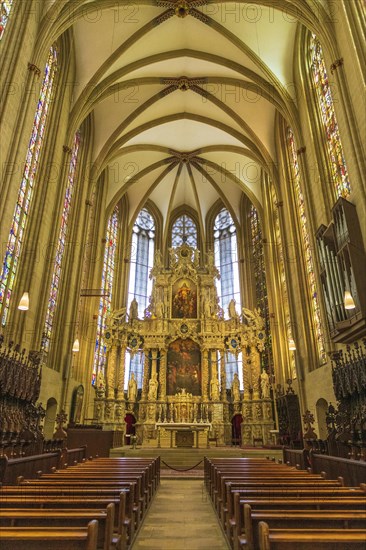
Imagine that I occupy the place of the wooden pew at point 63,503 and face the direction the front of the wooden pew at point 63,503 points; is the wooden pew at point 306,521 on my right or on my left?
on my right

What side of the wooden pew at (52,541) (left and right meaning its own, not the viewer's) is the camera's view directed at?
back

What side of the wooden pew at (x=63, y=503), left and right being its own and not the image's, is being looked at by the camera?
back

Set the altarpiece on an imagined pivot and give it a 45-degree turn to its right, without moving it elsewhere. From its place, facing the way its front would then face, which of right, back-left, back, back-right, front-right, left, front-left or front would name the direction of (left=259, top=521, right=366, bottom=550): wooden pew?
front-left

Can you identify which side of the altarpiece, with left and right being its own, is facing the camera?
front

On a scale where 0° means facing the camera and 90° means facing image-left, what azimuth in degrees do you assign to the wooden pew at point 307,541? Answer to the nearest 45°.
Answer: approximately 180°

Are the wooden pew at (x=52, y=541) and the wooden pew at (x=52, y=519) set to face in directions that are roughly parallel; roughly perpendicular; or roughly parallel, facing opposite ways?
roughly parallel

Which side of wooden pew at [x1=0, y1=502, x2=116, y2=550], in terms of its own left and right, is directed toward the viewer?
back

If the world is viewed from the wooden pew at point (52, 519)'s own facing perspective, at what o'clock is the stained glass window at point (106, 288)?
The stained glass window is roughly at 12 o'clock from the wooden pew.

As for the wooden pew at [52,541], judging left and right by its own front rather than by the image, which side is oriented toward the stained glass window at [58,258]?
front

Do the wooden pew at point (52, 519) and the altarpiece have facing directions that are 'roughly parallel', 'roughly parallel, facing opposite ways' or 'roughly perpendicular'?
roughly parallel, facing opposite ways

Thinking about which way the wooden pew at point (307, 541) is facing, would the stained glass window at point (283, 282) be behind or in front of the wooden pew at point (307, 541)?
in front
